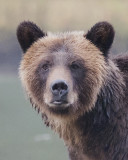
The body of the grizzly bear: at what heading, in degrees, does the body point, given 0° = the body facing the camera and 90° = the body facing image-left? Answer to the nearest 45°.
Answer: approximately 45°
